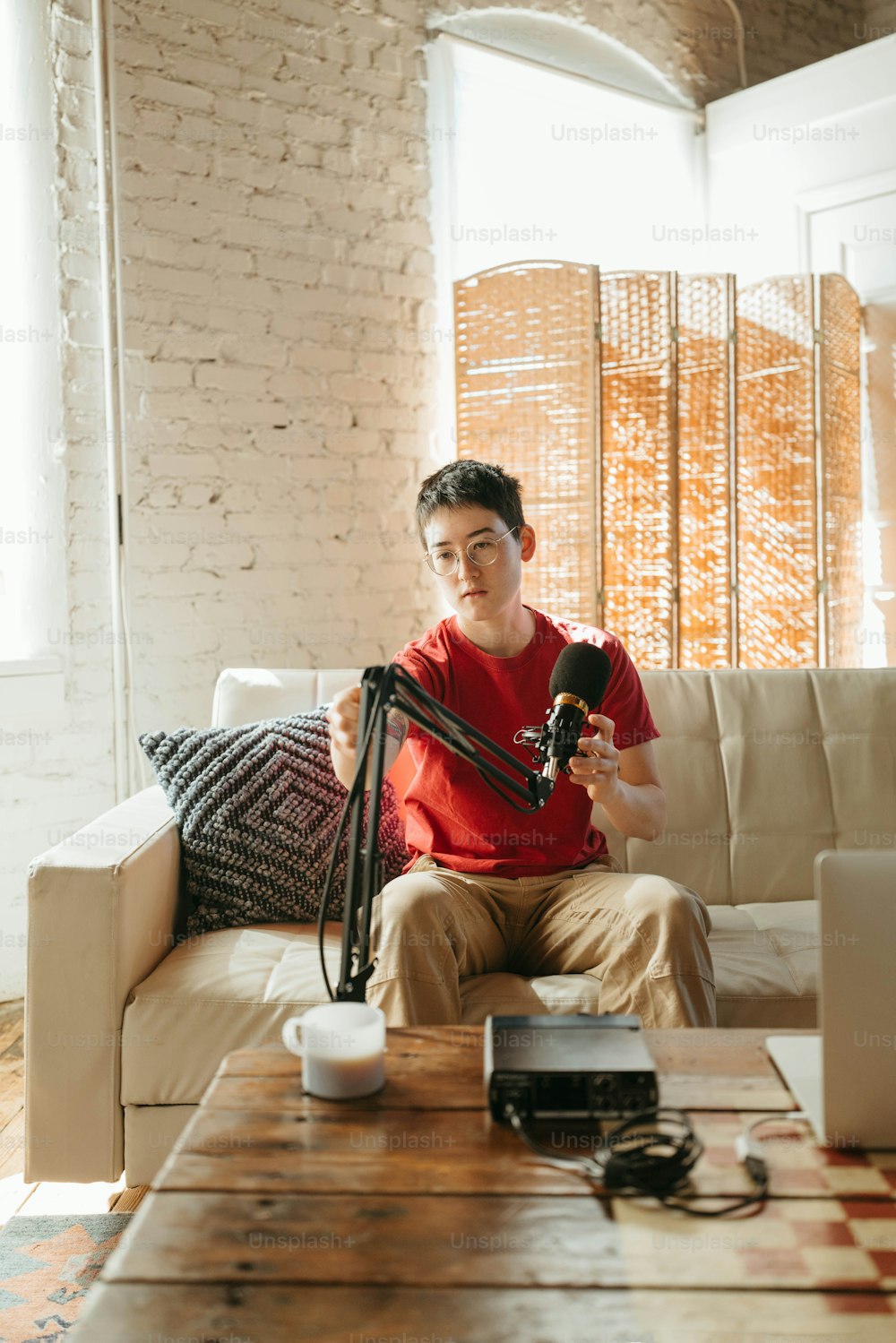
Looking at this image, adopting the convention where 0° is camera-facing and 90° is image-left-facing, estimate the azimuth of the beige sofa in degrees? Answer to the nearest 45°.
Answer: approximately 0°

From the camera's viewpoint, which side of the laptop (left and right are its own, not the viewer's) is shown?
back

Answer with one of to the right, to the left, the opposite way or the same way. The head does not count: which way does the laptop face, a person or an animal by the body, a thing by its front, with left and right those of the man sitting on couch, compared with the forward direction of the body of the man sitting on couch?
the opposite way

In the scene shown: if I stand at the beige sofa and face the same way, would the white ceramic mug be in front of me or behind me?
in front

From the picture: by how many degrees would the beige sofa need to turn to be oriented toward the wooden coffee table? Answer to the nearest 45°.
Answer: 0° — it already faces it

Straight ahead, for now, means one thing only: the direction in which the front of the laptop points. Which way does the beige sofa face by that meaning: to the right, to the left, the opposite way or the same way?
the opposite way

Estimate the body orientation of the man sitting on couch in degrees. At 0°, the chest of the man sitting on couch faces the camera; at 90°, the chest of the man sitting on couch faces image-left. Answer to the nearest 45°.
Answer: approximately 0°

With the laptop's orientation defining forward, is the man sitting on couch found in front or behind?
in front

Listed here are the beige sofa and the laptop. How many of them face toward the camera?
1

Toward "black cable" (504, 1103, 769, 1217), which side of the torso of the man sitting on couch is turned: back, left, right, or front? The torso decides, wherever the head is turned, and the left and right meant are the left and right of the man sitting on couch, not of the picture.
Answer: front
